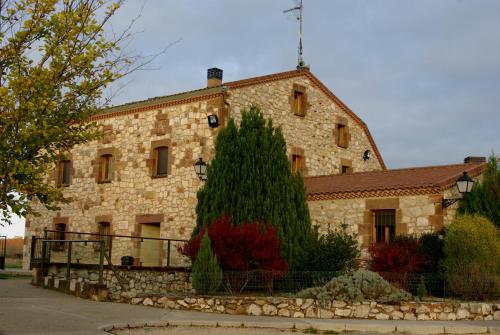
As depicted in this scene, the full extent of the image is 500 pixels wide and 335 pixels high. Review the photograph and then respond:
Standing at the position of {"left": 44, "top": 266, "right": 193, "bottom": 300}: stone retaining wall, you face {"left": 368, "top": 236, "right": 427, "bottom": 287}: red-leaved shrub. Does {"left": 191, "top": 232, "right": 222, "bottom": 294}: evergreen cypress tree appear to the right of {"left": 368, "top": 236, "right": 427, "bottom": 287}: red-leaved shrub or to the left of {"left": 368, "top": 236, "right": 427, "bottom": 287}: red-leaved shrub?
right

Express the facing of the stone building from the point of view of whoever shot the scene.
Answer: facing the viewer and to the left of the viewer

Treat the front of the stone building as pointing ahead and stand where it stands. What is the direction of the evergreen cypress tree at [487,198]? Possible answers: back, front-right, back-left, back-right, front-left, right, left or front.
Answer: left

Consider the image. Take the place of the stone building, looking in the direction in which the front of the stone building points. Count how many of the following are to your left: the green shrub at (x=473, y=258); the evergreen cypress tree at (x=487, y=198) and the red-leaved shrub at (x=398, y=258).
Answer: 3

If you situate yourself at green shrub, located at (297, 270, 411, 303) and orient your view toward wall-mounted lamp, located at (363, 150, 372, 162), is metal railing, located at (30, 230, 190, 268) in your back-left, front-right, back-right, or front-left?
front-left

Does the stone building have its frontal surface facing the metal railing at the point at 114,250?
yes

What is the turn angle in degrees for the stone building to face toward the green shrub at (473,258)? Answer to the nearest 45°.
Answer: approximately 90° to its left

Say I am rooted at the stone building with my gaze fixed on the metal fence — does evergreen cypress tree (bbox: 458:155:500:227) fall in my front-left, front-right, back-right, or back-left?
front-left
